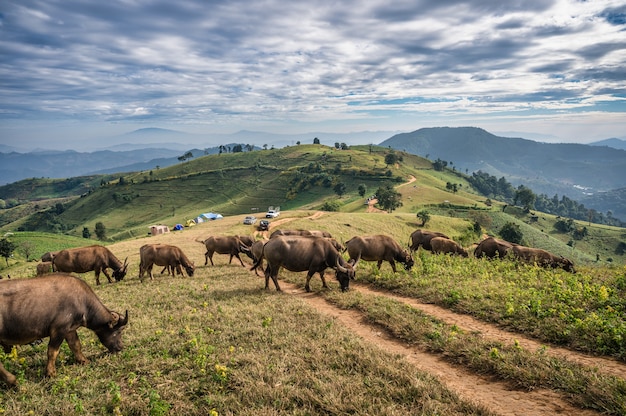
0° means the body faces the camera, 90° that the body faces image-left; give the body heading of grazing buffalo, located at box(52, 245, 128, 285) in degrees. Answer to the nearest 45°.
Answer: approximately 270°

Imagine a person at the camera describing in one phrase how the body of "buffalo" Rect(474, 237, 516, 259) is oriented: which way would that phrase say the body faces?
to the viewer's right

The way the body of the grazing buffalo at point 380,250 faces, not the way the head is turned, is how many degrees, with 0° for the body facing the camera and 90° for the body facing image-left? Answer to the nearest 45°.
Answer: approximately 270°

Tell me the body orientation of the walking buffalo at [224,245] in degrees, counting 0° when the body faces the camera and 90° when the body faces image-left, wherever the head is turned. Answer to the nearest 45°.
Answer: approximately 270°

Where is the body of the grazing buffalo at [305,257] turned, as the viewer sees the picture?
to the viewer's right

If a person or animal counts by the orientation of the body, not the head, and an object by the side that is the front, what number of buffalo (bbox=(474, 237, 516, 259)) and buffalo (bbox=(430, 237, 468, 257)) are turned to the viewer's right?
2

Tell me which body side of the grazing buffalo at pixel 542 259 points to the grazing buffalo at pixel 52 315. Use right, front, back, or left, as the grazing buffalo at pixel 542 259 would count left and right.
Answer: right

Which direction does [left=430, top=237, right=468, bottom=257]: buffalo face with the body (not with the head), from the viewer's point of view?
to the viewer's right

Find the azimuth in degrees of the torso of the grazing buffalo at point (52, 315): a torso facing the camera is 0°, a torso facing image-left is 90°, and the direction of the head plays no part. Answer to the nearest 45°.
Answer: approximately 270°

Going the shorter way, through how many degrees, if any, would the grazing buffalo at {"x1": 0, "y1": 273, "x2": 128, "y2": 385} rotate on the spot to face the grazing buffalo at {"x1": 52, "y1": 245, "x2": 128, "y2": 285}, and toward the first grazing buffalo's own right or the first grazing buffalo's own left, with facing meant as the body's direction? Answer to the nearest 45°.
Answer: approximately 90° to the first grazing buffalo's own left

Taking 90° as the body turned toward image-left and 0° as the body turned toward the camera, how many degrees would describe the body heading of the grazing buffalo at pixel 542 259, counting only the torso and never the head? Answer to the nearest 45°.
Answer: approximately 270°
